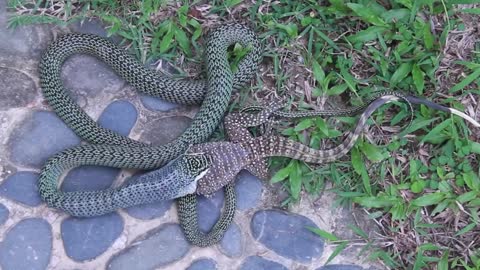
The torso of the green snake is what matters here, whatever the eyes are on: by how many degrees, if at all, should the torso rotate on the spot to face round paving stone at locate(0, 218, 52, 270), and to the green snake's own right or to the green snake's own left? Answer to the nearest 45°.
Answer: approximately 135° to the green snake's own right

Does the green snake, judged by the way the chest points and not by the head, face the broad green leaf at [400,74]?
yes

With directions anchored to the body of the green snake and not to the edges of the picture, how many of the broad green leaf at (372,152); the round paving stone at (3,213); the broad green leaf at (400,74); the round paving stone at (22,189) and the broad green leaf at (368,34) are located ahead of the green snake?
3

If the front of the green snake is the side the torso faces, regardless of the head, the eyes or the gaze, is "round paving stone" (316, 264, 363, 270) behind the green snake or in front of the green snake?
in front

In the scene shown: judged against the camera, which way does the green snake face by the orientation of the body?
to the viewer's right

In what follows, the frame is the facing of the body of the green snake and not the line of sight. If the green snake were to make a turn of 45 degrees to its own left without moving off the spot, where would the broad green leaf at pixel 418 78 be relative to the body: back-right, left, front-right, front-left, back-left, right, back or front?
front-right

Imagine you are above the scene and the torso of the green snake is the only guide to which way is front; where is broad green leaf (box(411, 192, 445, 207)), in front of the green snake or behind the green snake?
in front

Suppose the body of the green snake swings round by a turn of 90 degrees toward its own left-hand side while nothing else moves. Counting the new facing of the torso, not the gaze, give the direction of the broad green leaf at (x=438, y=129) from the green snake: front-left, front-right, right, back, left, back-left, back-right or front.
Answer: right

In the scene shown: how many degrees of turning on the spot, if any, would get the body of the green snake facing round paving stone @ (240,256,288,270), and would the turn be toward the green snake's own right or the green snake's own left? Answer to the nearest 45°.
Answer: approximately 45° to the green snake's own right

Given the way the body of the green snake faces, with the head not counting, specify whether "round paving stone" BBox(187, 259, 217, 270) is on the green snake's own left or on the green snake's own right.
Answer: on the green snake's own right

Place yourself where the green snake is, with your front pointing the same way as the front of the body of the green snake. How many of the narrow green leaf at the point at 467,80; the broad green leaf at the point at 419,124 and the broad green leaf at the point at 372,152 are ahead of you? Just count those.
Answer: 3

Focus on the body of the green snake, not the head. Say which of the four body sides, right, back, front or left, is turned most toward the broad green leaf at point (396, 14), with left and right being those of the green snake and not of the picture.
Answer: front

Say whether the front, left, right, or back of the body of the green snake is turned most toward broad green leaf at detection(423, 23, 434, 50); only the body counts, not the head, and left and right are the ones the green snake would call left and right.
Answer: front

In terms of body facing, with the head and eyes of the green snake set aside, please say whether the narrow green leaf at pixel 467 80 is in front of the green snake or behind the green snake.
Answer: in front

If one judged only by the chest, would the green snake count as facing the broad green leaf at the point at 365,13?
yes

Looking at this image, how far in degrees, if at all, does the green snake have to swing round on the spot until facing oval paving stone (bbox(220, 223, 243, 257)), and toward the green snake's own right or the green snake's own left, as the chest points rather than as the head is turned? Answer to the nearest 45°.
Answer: approximately 45° to the green snake's own right

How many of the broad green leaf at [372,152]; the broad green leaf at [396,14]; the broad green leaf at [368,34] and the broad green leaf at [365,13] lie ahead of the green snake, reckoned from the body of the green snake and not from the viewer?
4

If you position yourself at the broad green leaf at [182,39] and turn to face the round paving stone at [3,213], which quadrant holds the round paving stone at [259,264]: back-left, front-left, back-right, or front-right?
front-left
